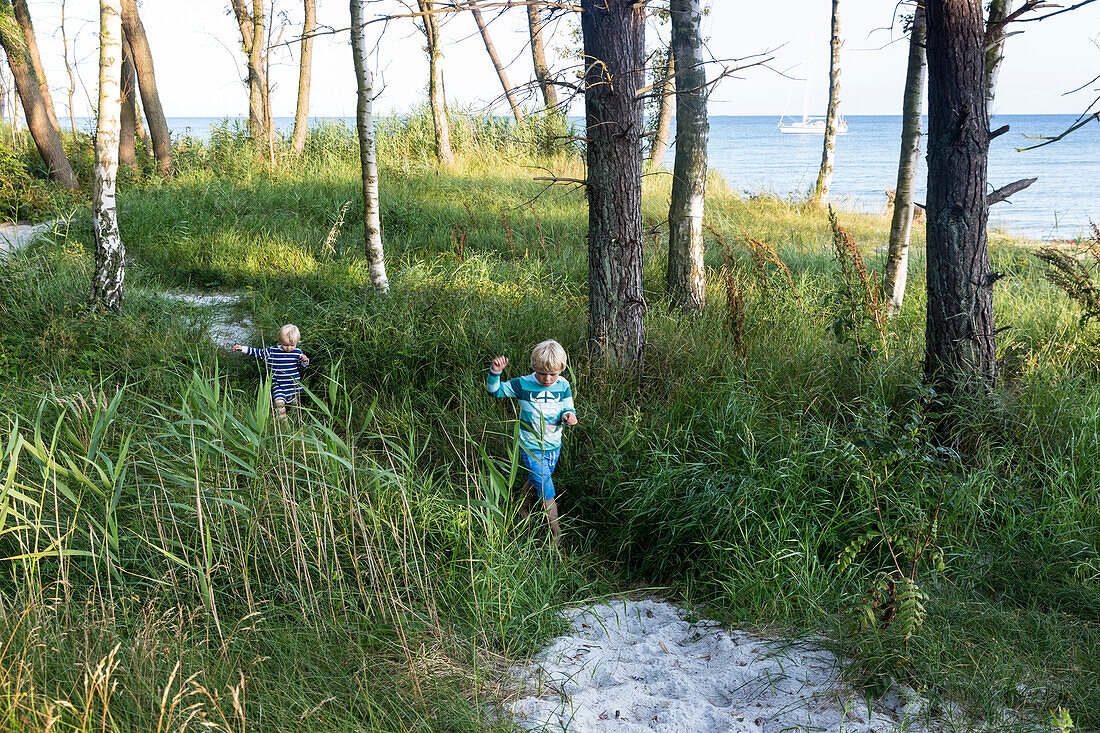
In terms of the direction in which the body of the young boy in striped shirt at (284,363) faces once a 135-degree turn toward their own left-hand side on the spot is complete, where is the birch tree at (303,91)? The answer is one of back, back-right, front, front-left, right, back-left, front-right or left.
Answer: front-left

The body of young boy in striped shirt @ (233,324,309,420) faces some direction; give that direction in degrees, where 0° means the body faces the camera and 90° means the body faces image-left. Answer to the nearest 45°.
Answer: approximately 0°

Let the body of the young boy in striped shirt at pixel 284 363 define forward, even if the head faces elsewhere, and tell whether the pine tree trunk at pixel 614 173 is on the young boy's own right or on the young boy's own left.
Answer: on the young boy's own left

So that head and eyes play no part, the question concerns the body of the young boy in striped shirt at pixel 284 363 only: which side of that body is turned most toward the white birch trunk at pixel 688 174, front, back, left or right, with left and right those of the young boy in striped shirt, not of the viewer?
left

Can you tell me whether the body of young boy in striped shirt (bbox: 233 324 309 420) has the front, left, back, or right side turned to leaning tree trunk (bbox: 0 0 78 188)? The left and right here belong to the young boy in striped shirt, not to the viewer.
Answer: back

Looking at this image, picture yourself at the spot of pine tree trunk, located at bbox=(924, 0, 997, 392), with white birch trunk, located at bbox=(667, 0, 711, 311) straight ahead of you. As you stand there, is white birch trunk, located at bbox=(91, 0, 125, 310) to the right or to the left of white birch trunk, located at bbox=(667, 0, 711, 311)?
left

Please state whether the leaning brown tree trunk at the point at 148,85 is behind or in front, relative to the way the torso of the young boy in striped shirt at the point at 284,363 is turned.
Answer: behind

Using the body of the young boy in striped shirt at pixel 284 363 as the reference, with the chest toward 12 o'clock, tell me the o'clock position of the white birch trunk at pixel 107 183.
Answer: The white birch trunk is roughly at 5 o'clock from the young boy in striped shirt.

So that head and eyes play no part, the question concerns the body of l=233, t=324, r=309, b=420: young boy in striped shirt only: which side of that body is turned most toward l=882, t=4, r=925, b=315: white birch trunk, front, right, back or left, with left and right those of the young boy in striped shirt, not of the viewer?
left

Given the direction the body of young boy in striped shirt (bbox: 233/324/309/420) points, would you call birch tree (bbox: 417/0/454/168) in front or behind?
behind

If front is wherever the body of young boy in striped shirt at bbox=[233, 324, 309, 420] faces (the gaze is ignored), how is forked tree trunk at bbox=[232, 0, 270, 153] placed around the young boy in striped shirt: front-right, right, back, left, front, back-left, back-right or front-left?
back
